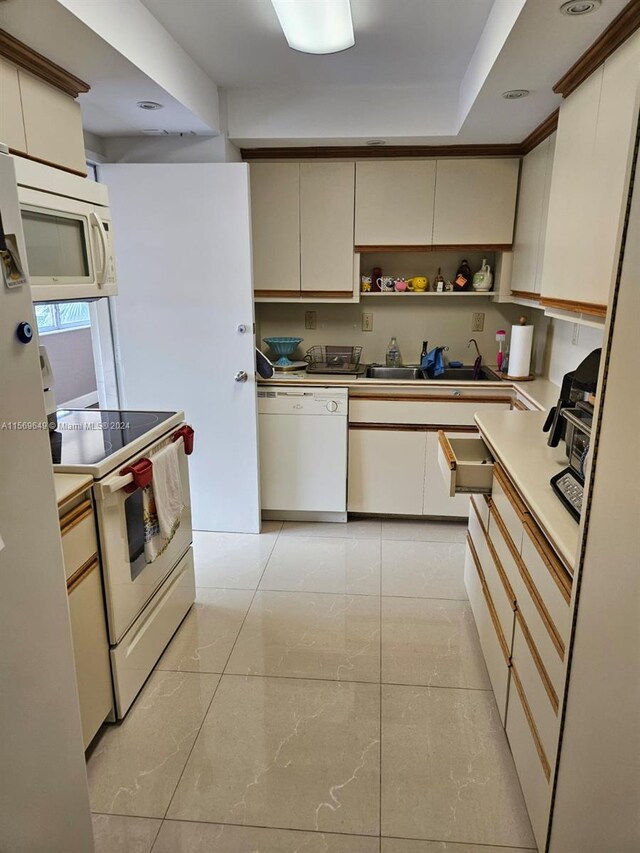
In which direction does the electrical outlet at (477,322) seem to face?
toward the camera

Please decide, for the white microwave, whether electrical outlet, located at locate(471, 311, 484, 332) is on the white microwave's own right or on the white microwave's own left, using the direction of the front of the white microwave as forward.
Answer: on the white microwave's own left

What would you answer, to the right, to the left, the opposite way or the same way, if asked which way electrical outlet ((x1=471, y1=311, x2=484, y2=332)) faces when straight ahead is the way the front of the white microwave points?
to the right

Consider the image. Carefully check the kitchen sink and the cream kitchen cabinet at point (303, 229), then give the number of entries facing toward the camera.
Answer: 2

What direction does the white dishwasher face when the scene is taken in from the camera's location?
facing the viewer

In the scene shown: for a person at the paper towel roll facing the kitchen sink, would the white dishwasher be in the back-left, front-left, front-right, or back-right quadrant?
front-left

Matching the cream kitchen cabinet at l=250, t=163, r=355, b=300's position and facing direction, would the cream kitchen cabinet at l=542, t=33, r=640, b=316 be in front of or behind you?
in front

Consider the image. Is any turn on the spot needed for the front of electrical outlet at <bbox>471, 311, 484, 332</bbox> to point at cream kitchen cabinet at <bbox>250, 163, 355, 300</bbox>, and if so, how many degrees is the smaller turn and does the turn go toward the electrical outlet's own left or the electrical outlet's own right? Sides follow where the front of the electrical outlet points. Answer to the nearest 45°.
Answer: approximately 45° to the electrical outlet's own right

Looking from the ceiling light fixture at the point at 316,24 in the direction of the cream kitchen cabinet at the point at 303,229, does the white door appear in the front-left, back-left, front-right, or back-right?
front-left

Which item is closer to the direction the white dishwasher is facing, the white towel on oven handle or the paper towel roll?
the white towel on oven handle

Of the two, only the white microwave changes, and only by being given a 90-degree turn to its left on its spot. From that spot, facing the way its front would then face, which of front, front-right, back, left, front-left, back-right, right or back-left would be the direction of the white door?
front

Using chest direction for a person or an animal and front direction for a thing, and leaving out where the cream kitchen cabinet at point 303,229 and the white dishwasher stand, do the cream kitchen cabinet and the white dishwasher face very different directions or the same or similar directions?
same or similar directions

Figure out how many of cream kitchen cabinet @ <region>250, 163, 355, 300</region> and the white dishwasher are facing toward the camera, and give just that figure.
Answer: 2

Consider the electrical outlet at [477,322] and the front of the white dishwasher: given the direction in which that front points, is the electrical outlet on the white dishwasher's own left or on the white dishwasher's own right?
on the white dishwasher's own left

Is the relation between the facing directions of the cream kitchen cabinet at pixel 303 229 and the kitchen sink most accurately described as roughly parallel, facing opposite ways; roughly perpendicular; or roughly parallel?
roughly parallel

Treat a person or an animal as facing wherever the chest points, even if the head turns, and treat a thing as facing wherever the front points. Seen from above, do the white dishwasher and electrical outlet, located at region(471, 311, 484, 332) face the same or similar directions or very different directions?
same or similar directions

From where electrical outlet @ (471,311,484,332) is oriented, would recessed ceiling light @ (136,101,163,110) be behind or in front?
in front

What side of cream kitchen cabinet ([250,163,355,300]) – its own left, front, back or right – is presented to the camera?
front

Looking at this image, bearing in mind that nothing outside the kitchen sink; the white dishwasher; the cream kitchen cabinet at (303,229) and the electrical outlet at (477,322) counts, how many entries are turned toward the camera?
4

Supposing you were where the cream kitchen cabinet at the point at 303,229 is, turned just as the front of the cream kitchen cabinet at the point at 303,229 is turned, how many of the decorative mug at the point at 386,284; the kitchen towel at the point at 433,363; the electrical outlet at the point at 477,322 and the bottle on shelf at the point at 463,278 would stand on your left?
4

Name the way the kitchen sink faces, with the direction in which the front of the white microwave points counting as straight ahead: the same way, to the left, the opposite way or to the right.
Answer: to the right
